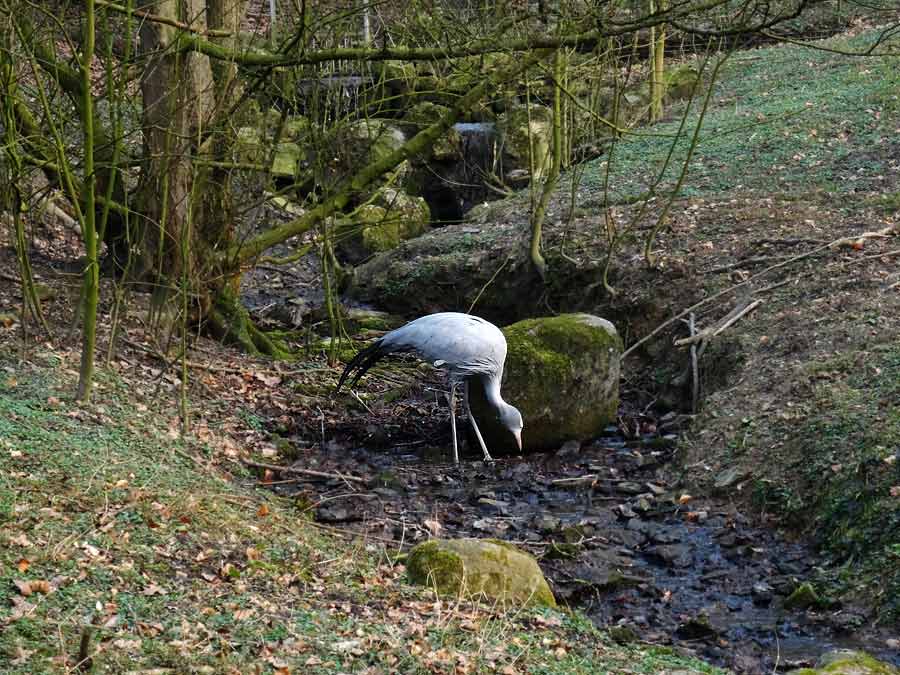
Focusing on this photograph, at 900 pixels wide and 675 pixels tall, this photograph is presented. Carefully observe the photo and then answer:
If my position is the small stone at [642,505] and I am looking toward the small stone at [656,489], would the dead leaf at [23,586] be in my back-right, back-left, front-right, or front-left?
back-left

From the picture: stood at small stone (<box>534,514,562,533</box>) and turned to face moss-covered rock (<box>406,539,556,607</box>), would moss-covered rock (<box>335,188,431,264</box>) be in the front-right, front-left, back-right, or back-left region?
back-right

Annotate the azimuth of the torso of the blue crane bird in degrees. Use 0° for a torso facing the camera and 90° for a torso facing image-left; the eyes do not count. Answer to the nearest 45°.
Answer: approximately 270°

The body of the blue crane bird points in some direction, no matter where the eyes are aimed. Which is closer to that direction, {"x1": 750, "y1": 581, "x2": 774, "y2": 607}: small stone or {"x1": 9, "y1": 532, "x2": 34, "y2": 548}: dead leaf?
the small stone

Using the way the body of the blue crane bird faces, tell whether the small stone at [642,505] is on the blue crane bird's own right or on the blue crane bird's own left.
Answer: on the blue crane bird's own right

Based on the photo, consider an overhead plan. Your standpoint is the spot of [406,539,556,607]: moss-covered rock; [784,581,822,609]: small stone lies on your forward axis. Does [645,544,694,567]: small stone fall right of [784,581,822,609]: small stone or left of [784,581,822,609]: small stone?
left

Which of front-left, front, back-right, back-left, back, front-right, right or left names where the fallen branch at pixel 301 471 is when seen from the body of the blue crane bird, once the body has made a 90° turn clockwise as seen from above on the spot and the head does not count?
front-right

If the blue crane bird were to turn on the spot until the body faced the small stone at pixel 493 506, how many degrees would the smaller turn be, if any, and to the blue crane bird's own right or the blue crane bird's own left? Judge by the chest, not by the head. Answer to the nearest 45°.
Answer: approximately 90° to the blue crane bird's own right

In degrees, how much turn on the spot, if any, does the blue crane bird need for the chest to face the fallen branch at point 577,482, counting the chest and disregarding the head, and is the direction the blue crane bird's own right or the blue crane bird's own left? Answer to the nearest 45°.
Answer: approximately 45° to the blue crane bird's own right

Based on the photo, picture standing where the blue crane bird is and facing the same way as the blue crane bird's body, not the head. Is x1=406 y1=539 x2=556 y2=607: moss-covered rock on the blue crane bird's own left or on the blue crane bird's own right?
on the blue crane bird's own right

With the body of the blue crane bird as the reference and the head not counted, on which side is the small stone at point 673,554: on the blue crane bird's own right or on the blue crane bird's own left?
on the blue crane bird's own right

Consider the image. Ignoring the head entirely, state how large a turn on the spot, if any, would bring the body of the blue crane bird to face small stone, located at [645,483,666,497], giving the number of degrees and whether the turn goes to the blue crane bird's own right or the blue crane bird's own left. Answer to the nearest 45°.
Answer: approximately 45° to the blue crane bird's own right
